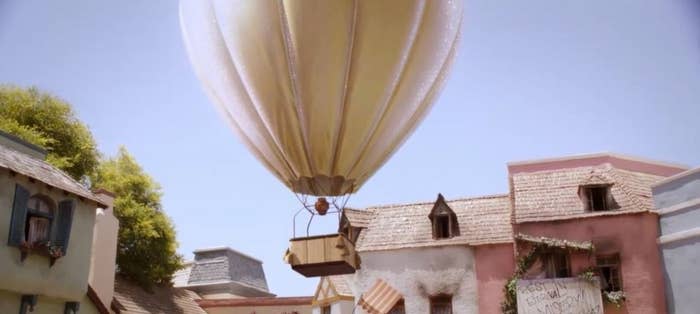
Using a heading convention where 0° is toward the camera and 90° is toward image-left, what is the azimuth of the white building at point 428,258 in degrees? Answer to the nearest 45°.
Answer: approximately 0°

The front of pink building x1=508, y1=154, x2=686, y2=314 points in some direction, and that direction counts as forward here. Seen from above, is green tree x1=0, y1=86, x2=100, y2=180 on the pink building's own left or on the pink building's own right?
on the pink building's own right

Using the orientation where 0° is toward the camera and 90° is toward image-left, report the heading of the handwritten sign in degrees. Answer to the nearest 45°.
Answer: approximately 0°

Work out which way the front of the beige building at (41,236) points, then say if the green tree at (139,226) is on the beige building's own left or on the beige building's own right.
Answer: on the beige building's own left

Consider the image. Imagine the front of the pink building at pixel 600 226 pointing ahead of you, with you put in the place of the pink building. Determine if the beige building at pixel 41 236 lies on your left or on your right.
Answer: on your right

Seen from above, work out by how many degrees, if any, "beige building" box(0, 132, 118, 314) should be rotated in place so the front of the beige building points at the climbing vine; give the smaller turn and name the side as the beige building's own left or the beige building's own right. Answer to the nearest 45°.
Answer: approximately 45° to the beige building's own left

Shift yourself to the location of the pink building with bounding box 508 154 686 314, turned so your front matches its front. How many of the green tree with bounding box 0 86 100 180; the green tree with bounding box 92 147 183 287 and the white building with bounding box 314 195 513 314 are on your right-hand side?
3

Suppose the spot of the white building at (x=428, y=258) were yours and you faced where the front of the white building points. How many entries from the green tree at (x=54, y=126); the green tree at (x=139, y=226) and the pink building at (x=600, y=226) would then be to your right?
2

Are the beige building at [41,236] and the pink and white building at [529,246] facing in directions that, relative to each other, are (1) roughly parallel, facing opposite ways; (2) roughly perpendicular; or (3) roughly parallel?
roughly perpendicular

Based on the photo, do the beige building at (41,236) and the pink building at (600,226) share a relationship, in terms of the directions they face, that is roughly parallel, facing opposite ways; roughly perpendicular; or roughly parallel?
roughly perpendicular

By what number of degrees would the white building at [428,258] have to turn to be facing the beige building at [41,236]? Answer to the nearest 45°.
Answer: approximately 45° to its right

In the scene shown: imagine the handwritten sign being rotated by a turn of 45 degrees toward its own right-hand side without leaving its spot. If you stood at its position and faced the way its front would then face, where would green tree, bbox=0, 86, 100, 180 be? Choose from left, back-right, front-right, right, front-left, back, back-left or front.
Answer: front-right

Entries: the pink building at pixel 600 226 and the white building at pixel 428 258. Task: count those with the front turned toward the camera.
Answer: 2
